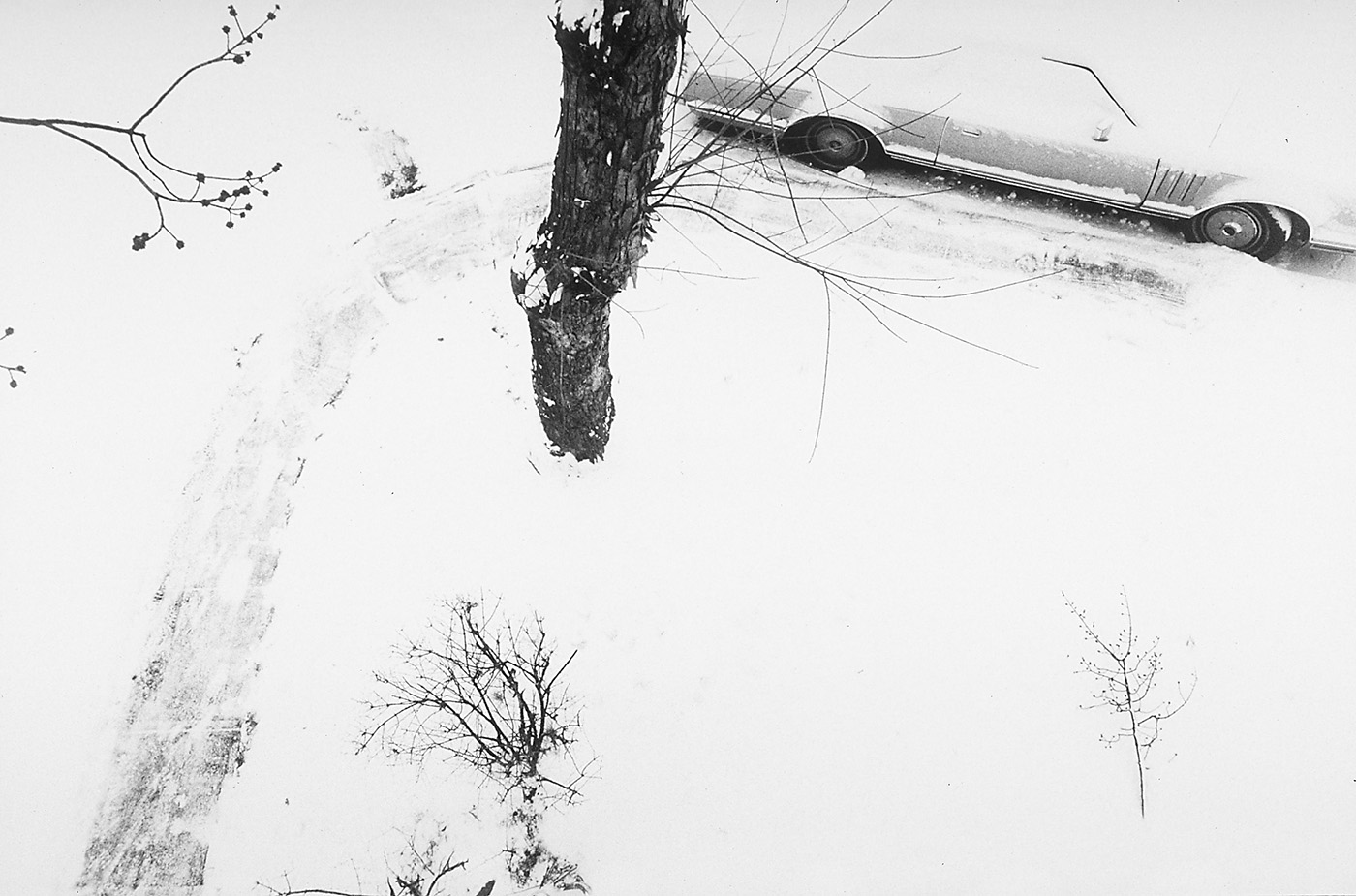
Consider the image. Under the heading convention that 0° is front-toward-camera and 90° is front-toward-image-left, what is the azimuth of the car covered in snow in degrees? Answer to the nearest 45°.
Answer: approximately 270°

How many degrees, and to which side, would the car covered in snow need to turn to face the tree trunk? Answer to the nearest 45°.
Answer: approximately 135° to its right
